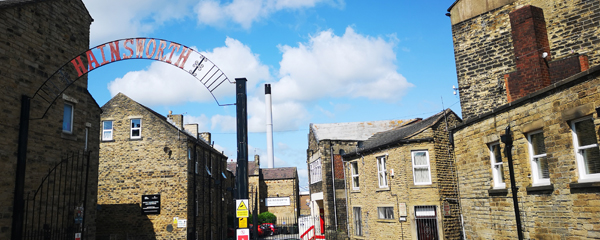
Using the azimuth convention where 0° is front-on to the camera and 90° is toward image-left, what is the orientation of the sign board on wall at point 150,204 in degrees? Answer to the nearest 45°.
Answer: approximately 0°

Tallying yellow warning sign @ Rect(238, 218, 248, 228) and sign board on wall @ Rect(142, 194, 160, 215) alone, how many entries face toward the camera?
2

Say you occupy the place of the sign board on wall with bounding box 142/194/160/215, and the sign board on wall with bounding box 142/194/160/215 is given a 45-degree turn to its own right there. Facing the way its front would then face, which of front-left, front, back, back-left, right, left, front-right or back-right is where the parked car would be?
back

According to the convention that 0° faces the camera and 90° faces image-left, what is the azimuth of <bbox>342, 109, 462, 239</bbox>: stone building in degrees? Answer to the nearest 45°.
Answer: approximately 0°

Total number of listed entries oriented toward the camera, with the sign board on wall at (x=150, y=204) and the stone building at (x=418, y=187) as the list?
2
